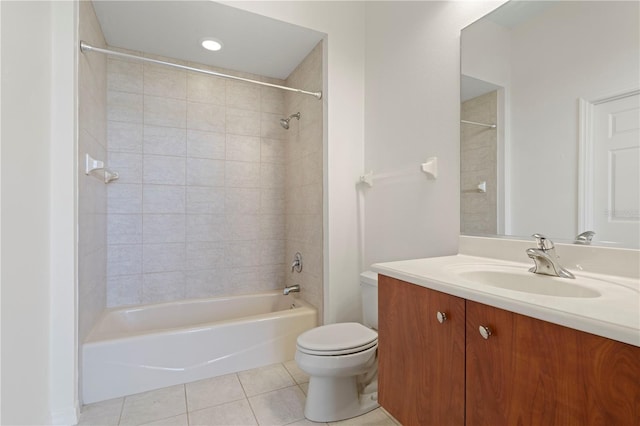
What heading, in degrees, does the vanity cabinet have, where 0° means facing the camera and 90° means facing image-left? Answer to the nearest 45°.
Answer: approximately 45°
